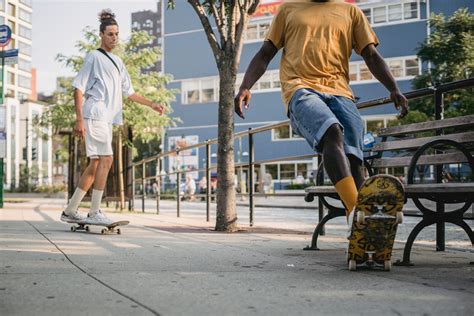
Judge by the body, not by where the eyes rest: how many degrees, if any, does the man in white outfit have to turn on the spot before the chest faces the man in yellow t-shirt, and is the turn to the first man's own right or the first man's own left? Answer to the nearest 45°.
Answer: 0° — they already face them

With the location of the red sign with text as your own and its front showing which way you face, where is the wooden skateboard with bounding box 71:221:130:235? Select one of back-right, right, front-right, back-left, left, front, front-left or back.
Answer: front

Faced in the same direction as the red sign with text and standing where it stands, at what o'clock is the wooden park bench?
The wooden park bench is roughly at 12 o'clock from the red sign with text.

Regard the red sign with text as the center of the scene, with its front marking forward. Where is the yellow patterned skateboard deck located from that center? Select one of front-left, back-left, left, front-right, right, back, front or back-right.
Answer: front

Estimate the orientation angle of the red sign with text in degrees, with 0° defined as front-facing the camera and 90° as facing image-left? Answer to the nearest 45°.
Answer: approximately 0°

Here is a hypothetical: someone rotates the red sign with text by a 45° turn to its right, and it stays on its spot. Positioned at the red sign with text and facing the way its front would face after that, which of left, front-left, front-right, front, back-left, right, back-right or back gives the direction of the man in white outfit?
front-left

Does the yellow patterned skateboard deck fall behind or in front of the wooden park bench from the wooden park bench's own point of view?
in front

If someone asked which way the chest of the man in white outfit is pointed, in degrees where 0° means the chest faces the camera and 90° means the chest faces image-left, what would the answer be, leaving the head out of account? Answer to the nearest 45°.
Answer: approximately 315°

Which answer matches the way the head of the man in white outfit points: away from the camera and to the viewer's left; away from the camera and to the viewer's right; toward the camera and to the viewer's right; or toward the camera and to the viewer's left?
toward the camera and to the viewer's right

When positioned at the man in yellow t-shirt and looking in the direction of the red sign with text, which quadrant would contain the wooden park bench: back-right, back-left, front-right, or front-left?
front-right

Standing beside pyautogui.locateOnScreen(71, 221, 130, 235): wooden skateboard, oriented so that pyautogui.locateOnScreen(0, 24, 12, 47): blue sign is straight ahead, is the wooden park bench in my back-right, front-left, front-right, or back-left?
back-right
